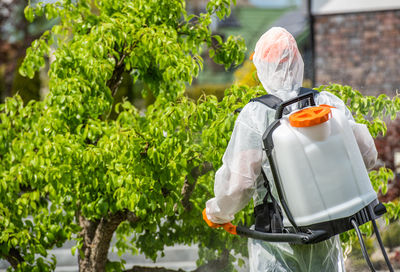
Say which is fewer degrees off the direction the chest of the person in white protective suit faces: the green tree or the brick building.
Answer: the brick building

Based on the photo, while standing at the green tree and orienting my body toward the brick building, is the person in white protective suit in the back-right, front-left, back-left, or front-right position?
back-right

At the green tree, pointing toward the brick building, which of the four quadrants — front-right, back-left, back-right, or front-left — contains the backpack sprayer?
back-right

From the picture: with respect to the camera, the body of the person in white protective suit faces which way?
away from the camera
